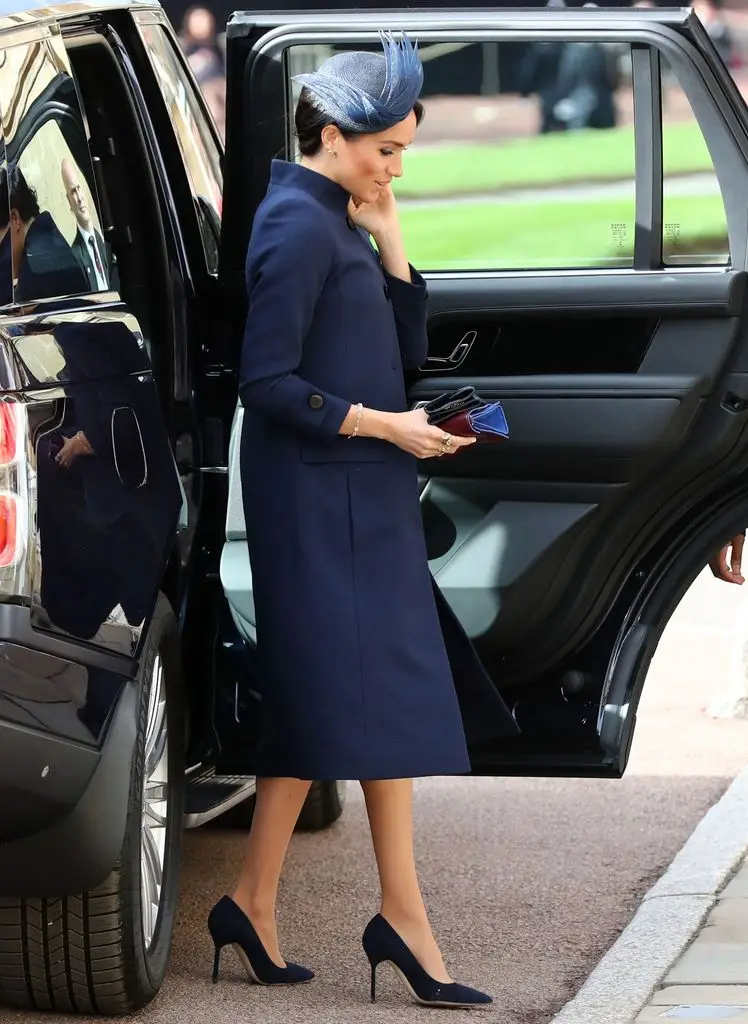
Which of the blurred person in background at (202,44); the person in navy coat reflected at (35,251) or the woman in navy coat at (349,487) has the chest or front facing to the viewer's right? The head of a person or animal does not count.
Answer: the woman in navy coat

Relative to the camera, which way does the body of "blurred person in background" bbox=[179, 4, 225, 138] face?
toward the camera

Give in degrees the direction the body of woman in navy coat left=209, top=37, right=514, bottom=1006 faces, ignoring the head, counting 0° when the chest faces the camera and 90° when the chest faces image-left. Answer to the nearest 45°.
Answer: approximately 270°

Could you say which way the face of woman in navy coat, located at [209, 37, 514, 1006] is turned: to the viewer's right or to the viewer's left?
to the viewer's right
